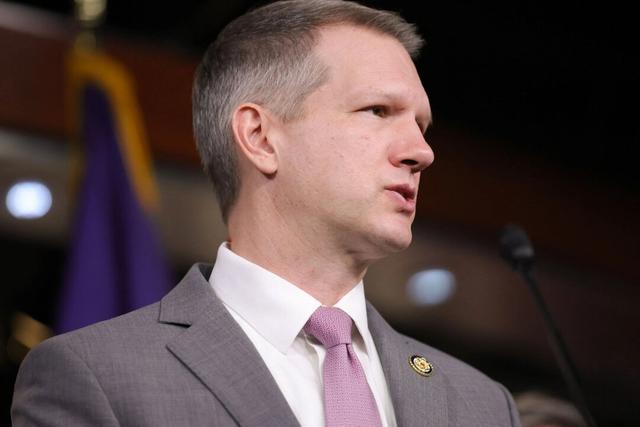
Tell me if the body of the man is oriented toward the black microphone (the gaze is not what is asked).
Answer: no

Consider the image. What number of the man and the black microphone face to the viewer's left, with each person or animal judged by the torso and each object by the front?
1

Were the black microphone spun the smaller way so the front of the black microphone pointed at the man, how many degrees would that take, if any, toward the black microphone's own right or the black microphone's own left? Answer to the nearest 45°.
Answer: approximately 45° to the black microphone's own left

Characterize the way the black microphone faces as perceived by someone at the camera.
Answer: facing to the left of the viewer

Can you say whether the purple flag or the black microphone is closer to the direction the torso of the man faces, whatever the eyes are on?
the black microphone

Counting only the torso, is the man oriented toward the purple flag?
no

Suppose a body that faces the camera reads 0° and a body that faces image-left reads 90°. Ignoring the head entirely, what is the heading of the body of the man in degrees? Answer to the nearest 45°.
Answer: approximately 315°

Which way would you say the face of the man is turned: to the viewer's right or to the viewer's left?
to the viewer's right
